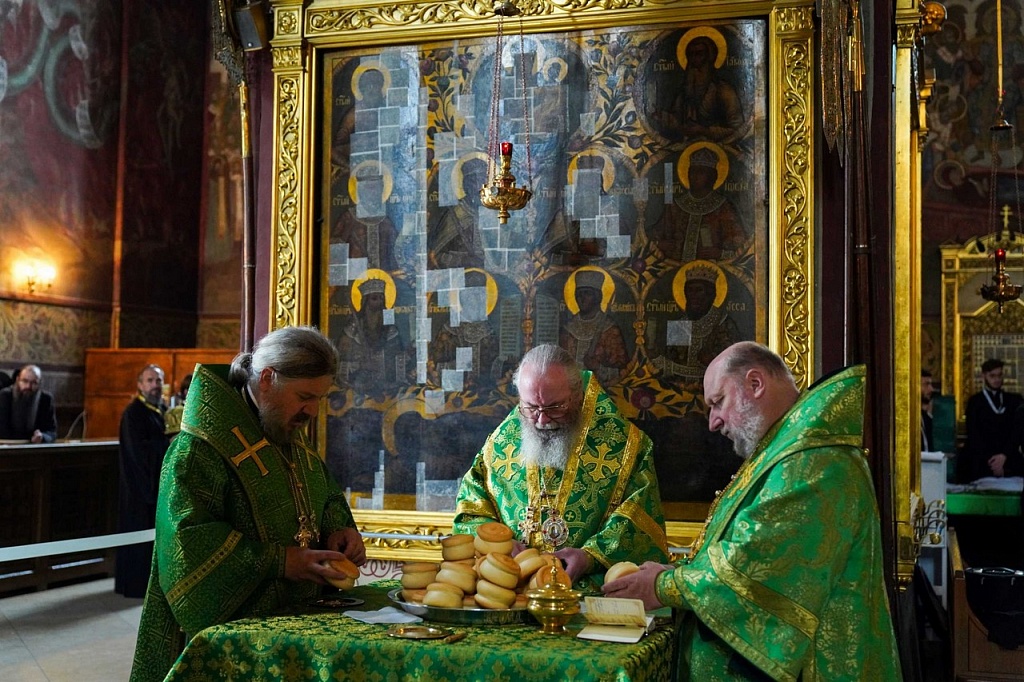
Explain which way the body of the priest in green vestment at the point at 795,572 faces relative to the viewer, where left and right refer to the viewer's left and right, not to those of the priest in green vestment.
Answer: facing to the left of the viewer

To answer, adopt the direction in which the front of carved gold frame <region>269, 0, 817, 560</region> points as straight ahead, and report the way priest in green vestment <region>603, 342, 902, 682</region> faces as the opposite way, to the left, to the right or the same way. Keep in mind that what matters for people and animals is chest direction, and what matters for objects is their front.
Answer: to the right

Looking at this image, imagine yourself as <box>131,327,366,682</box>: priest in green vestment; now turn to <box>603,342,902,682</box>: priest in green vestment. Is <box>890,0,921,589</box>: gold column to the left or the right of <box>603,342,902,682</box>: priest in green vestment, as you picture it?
left

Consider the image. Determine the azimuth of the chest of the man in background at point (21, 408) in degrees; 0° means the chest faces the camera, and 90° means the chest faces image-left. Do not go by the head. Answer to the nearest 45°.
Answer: approximately 0°

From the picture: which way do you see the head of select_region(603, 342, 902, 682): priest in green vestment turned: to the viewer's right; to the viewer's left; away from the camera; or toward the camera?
to the viewer's left

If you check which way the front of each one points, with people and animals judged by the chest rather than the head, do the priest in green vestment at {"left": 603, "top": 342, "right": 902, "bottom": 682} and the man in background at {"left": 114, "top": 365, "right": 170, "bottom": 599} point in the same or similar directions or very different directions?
very different directions

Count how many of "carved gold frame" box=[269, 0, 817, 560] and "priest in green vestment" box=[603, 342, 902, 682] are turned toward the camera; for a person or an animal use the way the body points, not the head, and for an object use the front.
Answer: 1
